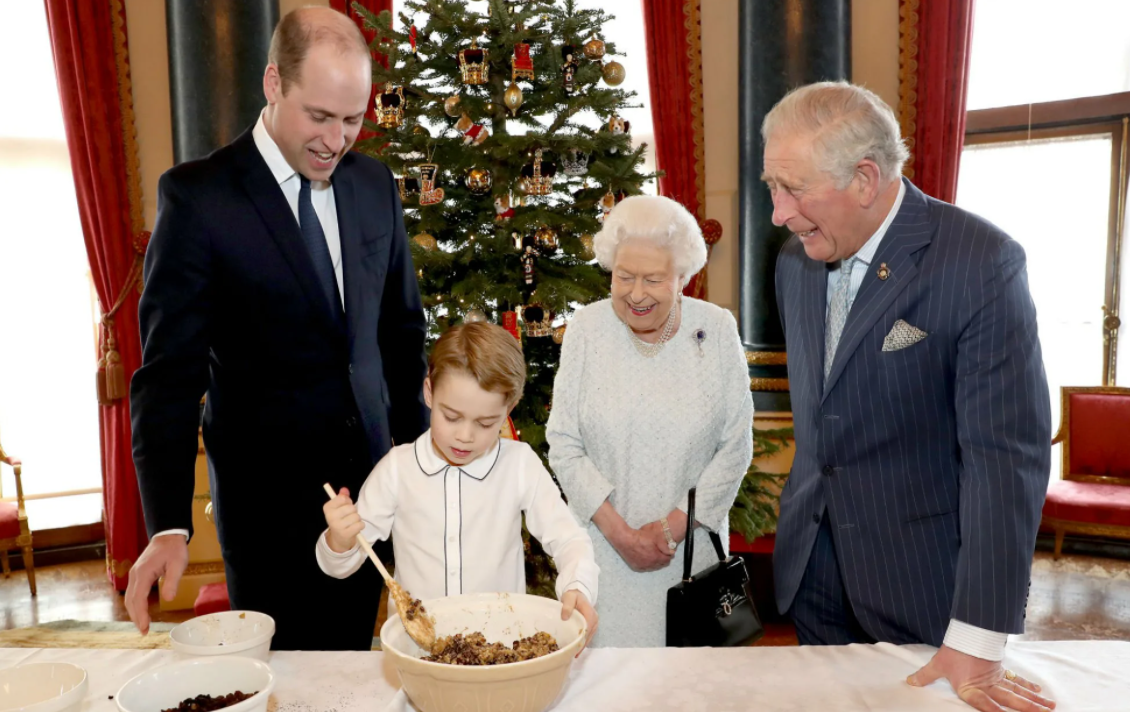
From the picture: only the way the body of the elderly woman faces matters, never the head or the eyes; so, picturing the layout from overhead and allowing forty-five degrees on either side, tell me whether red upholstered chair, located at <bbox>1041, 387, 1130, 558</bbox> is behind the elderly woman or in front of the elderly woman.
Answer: behind

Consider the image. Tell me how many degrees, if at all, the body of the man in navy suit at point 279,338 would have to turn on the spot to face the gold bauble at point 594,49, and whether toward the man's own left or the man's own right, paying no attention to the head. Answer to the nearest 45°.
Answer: approximately 90° to the man's own left

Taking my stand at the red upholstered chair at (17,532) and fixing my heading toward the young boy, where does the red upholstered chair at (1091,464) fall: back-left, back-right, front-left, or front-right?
front-left

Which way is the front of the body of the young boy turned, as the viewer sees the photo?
toward the camera

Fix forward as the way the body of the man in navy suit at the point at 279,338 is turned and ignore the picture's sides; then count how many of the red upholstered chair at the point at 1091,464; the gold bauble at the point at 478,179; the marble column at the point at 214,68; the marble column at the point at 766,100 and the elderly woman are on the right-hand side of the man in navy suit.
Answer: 0

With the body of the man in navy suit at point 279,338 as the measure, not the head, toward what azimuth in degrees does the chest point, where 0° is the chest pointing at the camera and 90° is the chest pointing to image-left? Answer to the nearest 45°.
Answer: approximately 315°

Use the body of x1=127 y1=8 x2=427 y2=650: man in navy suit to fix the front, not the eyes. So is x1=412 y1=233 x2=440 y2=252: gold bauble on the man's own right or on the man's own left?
on the man's own left

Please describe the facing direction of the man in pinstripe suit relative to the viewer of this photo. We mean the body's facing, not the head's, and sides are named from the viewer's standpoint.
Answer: facing the viewer and to the left of the viewer

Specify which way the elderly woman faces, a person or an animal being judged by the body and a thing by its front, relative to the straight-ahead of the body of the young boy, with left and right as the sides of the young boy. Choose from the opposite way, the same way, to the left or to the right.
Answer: the same way

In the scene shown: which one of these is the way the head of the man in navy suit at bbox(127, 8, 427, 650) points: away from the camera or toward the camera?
toward the camera

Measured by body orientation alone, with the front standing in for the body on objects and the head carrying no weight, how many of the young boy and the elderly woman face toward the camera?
2

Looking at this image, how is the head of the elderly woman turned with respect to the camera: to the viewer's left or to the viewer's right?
to the viewer's left
